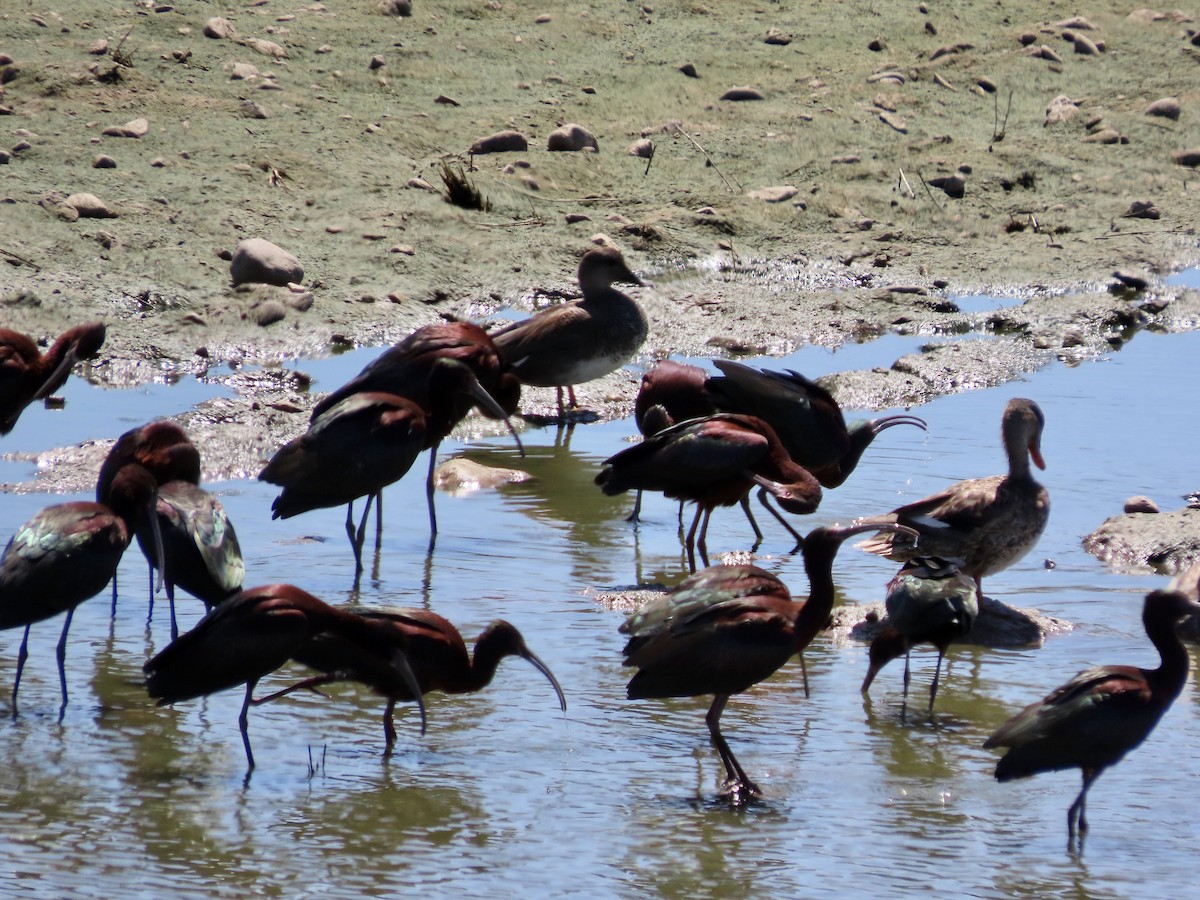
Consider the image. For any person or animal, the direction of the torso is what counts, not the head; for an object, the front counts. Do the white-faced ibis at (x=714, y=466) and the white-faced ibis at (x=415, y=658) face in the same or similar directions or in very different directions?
same or similar directions

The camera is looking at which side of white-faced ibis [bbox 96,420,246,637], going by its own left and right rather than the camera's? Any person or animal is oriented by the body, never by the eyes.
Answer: left

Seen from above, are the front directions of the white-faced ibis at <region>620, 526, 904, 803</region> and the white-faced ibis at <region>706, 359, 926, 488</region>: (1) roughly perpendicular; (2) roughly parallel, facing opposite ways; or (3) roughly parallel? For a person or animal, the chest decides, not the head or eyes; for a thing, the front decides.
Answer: roughly parallel

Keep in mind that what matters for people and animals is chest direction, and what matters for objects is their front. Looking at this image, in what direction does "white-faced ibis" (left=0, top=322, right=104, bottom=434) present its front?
to the viewer's right

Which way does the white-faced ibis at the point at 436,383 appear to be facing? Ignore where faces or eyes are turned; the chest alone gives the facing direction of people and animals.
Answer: to the viewer's right

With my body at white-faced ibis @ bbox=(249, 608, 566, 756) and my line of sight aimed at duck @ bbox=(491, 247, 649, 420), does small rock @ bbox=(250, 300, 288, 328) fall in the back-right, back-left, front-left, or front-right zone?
front-left

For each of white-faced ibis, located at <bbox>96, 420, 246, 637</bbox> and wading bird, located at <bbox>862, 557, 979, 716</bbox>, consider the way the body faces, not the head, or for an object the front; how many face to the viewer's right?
0

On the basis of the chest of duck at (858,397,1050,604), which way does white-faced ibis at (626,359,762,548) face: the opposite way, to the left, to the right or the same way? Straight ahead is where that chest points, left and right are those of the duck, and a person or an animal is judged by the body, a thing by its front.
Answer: the opposite way

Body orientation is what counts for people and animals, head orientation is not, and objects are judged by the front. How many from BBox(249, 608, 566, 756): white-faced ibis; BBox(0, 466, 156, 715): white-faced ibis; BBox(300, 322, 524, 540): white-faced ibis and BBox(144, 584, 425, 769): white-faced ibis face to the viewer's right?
4

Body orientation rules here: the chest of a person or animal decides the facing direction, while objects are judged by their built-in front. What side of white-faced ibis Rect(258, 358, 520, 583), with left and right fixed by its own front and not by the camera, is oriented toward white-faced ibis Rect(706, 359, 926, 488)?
front

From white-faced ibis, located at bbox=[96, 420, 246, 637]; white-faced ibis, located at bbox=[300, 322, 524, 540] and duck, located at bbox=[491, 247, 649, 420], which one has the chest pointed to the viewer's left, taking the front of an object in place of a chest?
white-faced ibis, located at bbox=[96, 420, 246, 637]

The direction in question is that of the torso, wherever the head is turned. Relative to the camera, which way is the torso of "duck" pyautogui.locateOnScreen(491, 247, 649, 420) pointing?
to the viewer's right

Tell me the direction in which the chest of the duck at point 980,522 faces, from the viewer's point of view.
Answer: to the viewer's right

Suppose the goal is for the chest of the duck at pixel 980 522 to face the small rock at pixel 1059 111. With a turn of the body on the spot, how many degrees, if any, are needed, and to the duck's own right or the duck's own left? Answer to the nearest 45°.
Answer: approximately 90° to the duck's own left

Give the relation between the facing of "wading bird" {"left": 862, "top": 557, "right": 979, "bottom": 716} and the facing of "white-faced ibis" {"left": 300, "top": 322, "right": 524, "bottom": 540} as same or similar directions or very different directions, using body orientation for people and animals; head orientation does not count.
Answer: very different directions

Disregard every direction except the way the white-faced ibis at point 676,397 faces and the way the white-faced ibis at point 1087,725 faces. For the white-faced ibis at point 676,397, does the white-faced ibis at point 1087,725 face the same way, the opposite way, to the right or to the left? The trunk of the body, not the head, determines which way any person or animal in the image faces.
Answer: the opposite way

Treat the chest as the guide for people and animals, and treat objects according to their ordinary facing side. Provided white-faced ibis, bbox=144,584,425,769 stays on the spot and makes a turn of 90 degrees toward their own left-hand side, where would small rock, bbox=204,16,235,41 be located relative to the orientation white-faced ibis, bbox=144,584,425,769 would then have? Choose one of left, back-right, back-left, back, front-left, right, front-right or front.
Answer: front

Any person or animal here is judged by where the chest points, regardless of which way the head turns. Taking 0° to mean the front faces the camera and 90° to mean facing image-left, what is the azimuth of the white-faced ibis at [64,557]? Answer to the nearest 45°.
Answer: approximately 270°

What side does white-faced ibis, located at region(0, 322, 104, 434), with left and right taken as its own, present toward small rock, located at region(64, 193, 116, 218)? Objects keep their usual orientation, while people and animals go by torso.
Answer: left

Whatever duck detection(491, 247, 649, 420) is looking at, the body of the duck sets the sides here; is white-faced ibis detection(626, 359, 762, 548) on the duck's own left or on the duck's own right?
on the duck's own right
